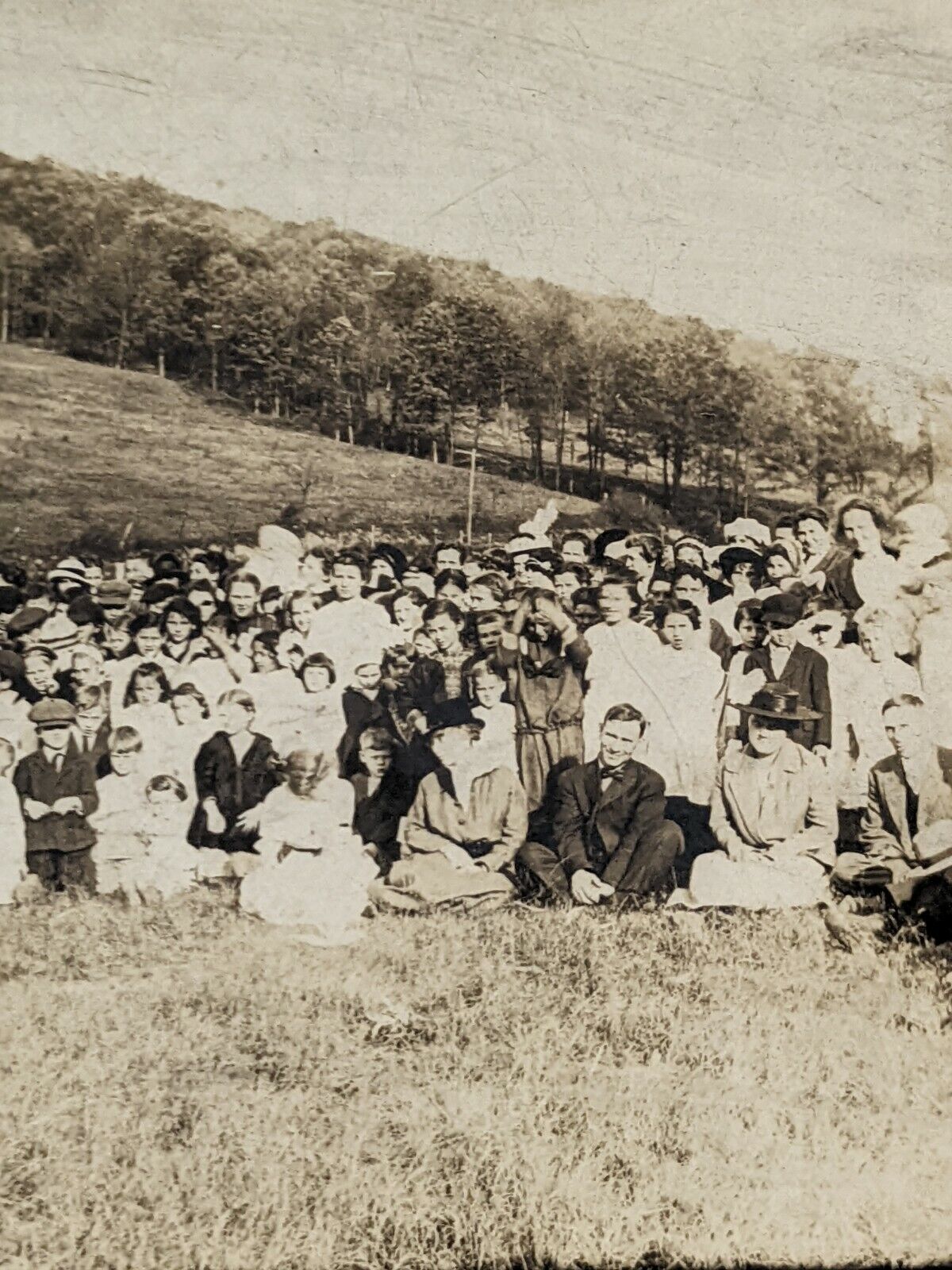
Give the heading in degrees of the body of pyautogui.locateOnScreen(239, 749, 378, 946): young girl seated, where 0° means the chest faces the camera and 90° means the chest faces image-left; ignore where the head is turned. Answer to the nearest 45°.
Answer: approximately 0°

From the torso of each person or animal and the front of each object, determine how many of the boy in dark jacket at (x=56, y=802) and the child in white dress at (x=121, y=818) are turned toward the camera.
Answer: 2

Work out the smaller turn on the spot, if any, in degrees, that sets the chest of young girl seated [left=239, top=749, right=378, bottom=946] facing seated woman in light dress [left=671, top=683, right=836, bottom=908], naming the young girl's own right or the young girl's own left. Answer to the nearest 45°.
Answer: approximately 90° to the young girl's own left

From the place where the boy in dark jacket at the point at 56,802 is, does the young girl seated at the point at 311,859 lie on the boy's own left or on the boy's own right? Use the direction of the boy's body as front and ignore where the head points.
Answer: on the boy's own left

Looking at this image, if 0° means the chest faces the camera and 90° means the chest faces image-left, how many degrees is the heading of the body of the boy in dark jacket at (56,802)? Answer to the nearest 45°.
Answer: approximately 0°

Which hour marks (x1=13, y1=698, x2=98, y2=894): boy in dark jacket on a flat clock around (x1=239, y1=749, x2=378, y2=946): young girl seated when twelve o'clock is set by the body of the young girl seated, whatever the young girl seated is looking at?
The boy in dark jacket is roughly at 3 o'clock from the young girl seated.
